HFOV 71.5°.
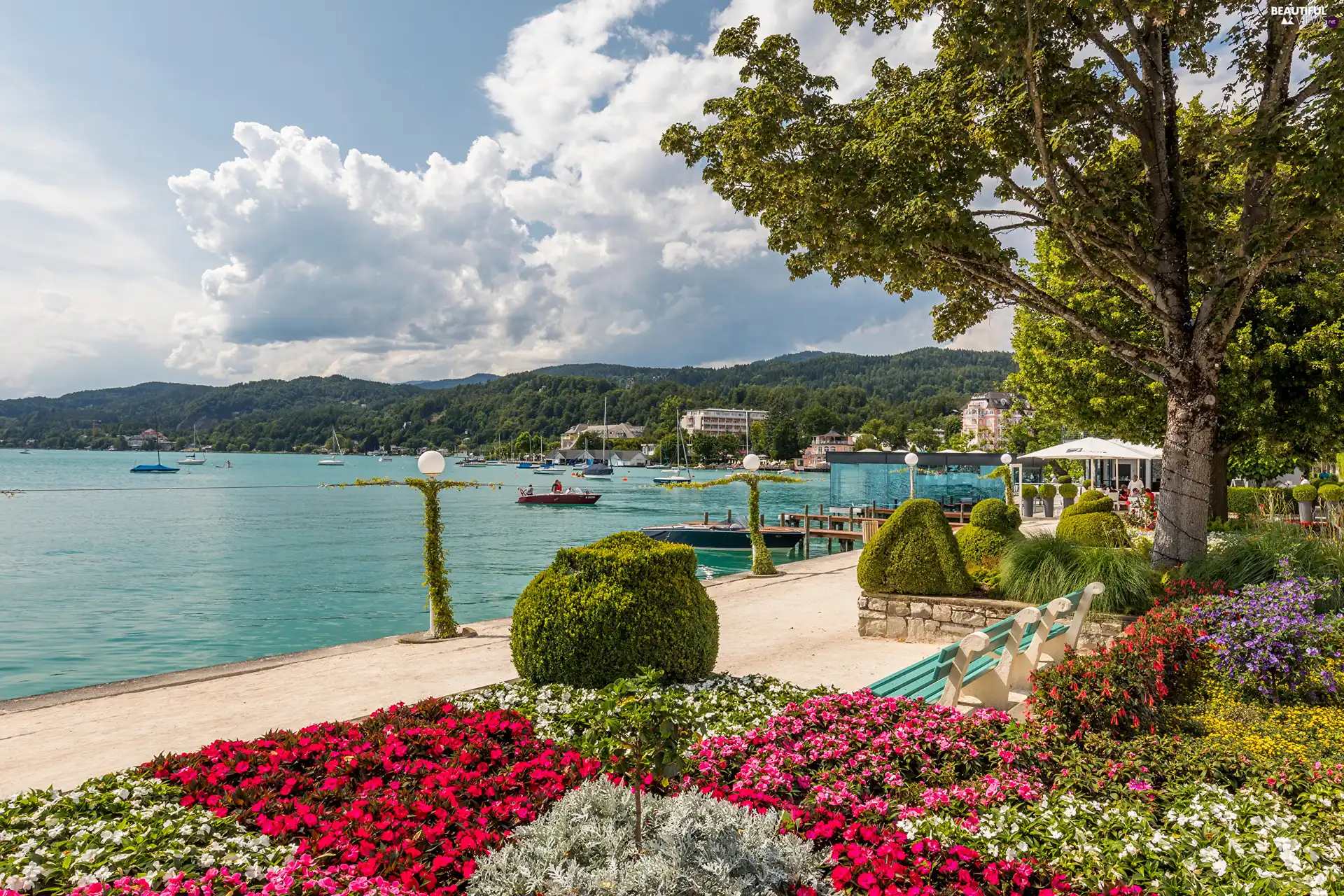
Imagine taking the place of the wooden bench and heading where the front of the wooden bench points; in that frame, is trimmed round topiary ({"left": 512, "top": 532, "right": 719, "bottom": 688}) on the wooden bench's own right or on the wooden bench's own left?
on the wooden bench's own left

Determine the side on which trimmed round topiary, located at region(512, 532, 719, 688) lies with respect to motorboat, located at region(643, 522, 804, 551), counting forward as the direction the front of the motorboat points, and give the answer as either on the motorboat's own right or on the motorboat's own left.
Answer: on the motorboat's own left

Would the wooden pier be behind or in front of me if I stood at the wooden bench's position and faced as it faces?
in front

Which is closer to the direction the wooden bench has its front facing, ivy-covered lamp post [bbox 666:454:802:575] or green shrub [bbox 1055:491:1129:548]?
the ivy-covered lamp post

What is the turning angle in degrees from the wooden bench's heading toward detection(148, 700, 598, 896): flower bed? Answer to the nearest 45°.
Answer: approximately 90° to its left

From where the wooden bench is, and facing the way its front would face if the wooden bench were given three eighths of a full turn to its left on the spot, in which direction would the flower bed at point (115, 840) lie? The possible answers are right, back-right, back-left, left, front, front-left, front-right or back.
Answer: front-right

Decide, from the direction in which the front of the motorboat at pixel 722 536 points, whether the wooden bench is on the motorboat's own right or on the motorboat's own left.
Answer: on the motorboat's own left

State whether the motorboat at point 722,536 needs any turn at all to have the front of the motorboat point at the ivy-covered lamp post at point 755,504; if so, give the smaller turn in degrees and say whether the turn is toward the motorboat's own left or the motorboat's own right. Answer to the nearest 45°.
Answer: approximately 90° to the motorboat's own left

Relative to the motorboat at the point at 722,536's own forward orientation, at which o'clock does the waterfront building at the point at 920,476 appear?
The waterfront building is roughly at 5 o'clock from the motorboat.

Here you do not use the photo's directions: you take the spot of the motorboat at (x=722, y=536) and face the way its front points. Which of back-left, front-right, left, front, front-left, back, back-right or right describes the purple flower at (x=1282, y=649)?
left

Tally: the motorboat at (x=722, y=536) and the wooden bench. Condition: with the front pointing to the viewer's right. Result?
0

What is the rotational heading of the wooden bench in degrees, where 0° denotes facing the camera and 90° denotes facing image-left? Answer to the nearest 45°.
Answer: approximately 135°

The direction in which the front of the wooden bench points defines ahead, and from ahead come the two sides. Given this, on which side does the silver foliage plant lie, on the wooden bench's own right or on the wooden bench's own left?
on the wooden bench's own left

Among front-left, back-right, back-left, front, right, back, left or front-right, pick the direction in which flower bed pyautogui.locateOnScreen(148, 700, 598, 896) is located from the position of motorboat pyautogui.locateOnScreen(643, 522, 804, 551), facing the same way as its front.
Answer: left

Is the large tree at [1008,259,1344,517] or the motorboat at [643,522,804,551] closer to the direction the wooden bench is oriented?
the motorboat

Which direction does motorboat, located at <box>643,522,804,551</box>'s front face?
to the viewer's left

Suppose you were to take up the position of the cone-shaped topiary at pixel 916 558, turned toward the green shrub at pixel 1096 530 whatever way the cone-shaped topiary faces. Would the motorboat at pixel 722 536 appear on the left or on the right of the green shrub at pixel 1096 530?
left
